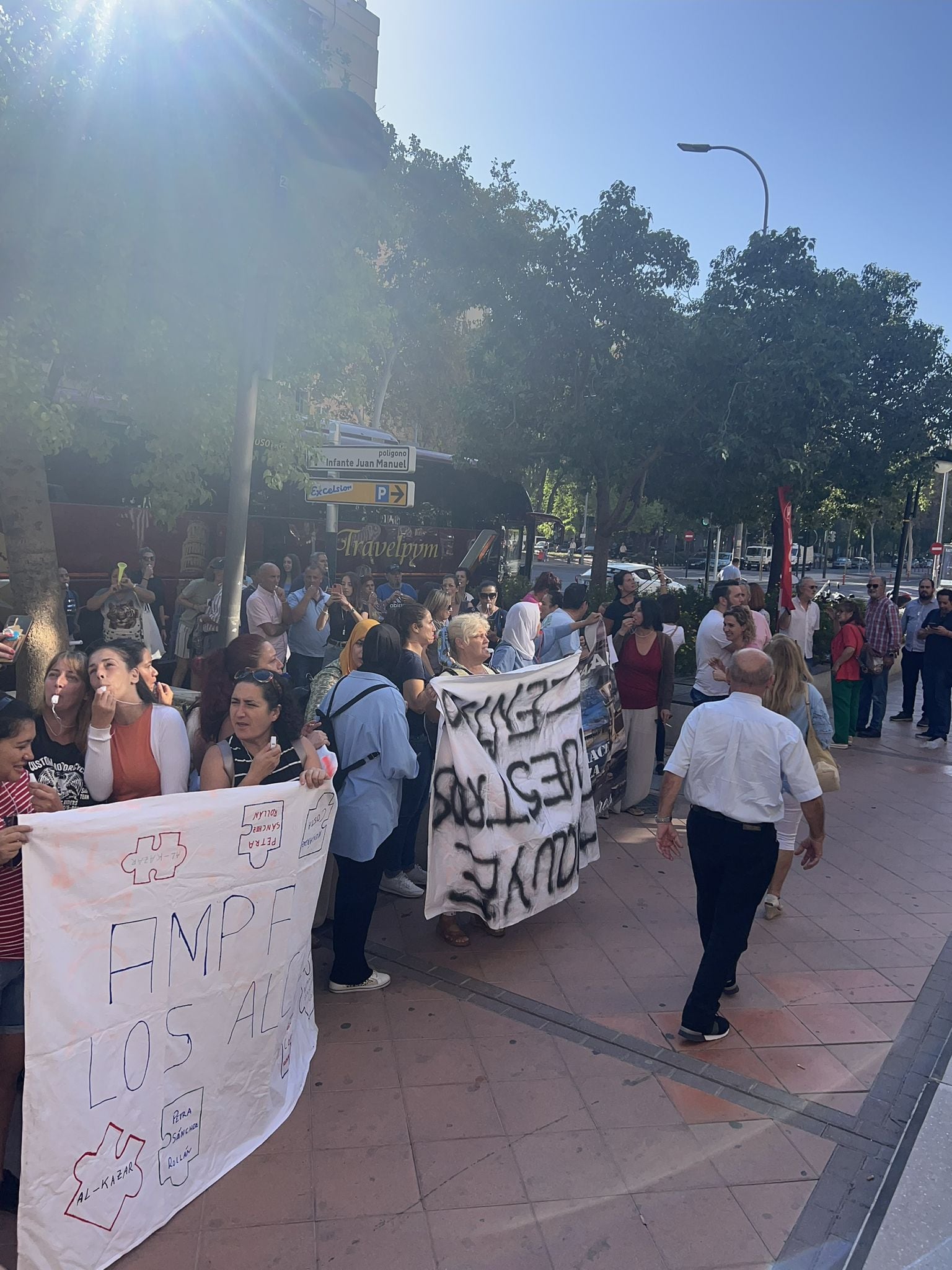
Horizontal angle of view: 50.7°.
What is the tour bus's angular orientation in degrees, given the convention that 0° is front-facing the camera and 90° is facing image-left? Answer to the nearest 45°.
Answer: approximately 270°

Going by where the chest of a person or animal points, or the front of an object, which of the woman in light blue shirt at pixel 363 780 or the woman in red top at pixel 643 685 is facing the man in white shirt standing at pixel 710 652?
the woman in light blue shirt

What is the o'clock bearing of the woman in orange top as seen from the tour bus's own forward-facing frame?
The woman in orange top is roughly at 3 o'clock from the tour bus.

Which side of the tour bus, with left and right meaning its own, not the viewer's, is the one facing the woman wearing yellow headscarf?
right

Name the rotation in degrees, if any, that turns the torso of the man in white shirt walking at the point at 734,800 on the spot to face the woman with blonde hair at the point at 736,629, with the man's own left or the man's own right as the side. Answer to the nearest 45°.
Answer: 0° — they already face them

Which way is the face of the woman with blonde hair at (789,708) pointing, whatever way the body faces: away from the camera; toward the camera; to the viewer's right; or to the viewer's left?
away from the camera

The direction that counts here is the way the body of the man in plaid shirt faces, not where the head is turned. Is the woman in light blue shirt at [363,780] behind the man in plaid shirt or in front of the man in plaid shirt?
in front
